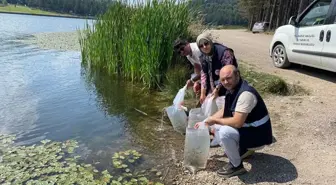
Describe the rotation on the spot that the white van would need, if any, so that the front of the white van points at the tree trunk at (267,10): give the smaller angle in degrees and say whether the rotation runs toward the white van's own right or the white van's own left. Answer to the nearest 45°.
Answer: approximately 45° to the white van's own right

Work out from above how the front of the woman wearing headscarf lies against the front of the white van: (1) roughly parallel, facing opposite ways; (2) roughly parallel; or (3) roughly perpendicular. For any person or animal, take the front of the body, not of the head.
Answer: roughly perpendicular

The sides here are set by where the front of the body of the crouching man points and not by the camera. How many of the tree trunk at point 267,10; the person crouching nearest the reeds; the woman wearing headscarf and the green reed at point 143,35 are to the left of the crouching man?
0

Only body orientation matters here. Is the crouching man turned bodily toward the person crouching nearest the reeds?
no

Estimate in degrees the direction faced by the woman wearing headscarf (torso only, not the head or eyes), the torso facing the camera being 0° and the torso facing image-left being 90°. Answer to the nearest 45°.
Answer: approximately 45°

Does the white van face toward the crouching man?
no

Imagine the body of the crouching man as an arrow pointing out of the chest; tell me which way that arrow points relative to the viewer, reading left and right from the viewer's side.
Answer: facing to the left of the viewer

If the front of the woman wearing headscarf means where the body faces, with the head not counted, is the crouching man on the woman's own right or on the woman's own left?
on the woman's own left

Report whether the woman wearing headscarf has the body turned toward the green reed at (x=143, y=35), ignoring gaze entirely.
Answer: no

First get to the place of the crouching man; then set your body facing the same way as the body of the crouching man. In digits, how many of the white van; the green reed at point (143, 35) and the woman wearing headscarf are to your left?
0

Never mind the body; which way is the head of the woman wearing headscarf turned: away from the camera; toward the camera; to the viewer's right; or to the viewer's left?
toward the camera

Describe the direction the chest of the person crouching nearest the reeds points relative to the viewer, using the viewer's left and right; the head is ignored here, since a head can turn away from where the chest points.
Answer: facing the viewer and to the left of the viewer

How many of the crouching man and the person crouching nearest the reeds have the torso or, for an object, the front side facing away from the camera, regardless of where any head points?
0

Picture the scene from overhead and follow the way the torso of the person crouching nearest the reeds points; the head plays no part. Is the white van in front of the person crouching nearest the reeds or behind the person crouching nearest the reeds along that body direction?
behind

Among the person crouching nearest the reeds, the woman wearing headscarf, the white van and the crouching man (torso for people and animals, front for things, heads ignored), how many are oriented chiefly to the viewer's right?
0
